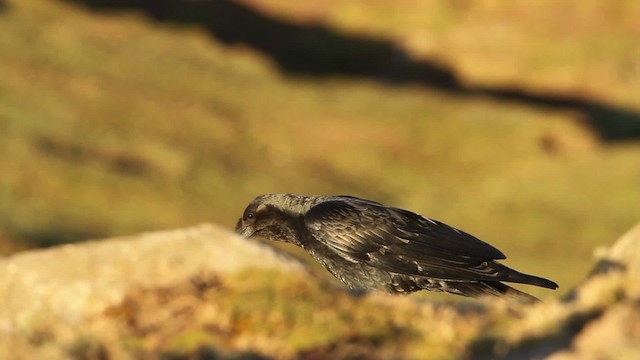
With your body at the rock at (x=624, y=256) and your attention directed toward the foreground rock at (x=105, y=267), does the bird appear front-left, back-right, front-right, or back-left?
front-right

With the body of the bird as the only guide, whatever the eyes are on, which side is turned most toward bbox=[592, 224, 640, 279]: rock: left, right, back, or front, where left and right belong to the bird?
back

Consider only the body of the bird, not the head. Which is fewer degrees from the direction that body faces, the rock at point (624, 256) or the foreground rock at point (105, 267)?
the foreground rock

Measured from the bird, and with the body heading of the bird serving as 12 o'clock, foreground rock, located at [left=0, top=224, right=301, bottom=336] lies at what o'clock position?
The foreground rock is roughly at 11 o'clock from the bird.

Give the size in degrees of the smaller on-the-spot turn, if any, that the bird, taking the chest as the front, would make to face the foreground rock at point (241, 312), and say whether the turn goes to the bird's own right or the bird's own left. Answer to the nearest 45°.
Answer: approximately 45° to the bird's own left

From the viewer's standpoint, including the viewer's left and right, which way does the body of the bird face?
facing to the left of the viewer
